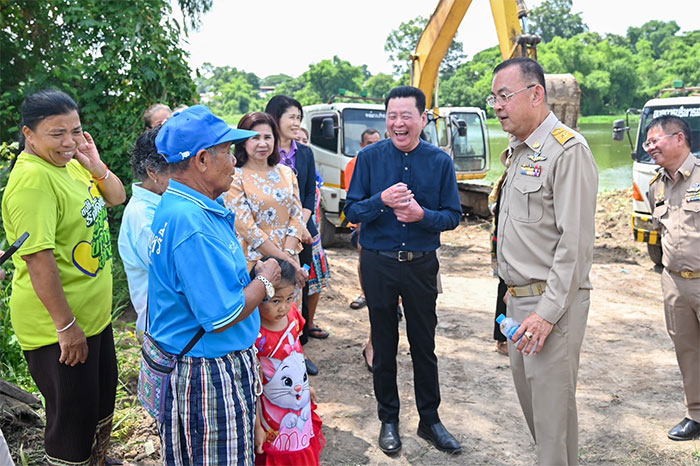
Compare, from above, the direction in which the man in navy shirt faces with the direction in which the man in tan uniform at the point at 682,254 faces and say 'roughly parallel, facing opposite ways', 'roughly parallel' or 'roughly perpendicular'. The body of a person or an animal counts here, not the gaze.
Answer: roughly perpendicular

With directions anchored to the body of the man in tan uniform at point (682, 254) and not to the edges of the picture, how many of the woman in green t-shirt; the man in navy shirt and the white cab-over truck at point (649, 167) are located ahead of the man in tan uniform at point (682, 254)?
2

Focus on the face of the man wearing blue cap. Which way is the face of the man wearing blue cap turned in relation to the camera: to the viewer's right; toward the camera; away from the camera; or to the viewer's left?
to the viewer's right

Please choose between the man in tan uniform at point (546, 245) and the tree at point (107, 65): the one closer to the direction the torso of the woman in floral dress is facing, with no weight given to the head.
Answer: the man in tan uniform

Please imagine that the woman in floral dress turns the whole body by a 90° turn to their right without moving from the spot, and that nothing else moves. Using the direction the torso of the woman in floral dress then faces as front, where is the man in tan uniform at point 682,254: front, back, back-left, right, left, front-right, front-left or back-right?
back-left

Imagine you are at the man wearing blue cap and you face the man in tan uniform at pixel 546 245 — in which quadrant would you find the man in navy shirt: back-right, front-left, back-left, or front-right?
front-left

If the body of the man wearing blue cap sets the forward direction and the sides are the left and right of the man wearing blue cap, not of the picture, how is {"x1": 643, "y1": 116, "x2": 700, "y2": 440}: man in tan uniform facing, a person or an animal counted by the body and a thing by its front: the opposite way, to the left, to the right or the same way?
the opposite way

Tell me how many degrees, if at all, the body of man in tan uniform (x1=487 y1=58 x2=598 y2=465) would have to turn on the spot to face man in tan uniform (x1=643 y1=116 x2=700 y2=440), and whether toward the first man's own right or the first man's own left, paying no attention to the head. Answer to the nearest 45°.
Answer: approximately 180°

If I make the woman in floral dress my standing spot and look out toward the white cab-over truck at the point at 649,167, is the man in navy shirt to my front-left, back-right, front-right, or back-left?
front-right

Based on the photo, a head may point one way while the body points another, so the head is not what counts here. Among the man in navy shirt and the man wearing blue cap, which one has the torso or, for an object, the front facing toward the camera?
the man in navy shirt

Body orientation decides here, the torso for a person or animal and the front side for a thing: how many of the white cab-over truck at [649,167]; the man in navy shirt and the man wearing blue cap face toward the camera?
2

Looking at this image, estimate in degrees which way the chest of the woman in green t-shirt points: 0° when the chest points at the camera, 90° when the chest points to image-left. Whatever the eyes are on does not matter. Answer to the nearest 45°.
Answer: approximately 315°

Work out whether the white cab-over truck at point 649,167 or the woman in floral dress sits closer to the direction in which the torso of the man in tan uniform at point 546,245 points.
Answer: the woman in floral dress

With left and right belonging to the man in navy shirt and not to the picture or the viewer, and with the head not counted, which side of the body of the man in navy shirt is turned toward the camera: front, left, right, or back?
front

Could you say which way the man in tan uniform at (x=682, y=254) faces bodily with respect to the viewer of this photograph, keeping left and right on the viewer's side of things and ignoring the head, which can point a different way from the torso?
facing the viewer and to the left of the viewer

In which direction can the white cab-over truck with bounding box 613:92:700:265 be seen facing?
toward the camera

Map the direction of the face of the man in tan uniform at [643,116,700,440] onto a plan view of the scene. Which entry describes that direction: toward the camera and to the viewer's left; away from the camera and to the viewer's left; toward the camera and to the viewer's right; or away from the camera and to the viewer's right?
toward the camera and to the viewer's left

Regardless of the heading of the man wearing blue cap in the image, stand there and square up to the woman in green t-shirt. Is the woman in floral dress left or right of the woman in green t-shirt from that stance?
right
